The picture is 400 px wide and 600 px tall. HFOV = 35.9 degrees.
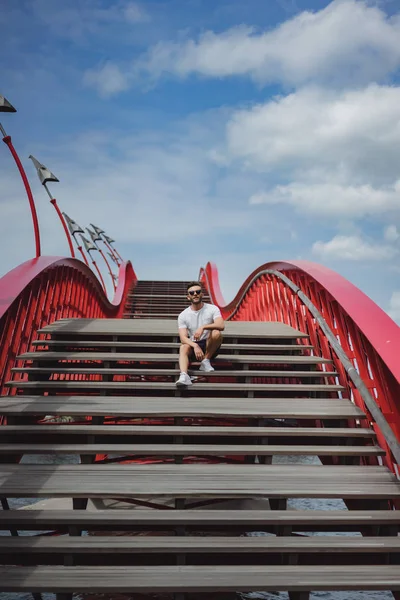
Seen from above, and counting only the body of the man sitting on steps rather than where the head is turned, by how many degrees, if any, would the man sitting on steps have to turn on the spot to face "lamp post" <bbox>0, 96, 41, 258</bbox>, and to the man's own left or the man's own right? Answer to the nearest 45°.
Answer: approximately 135° to the man's own right

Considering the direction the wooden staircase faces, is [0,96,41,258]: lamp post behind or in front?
behind

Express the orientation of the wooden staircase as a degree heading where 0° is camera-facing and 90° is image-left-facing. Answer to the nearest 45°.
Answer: approximately 0°
